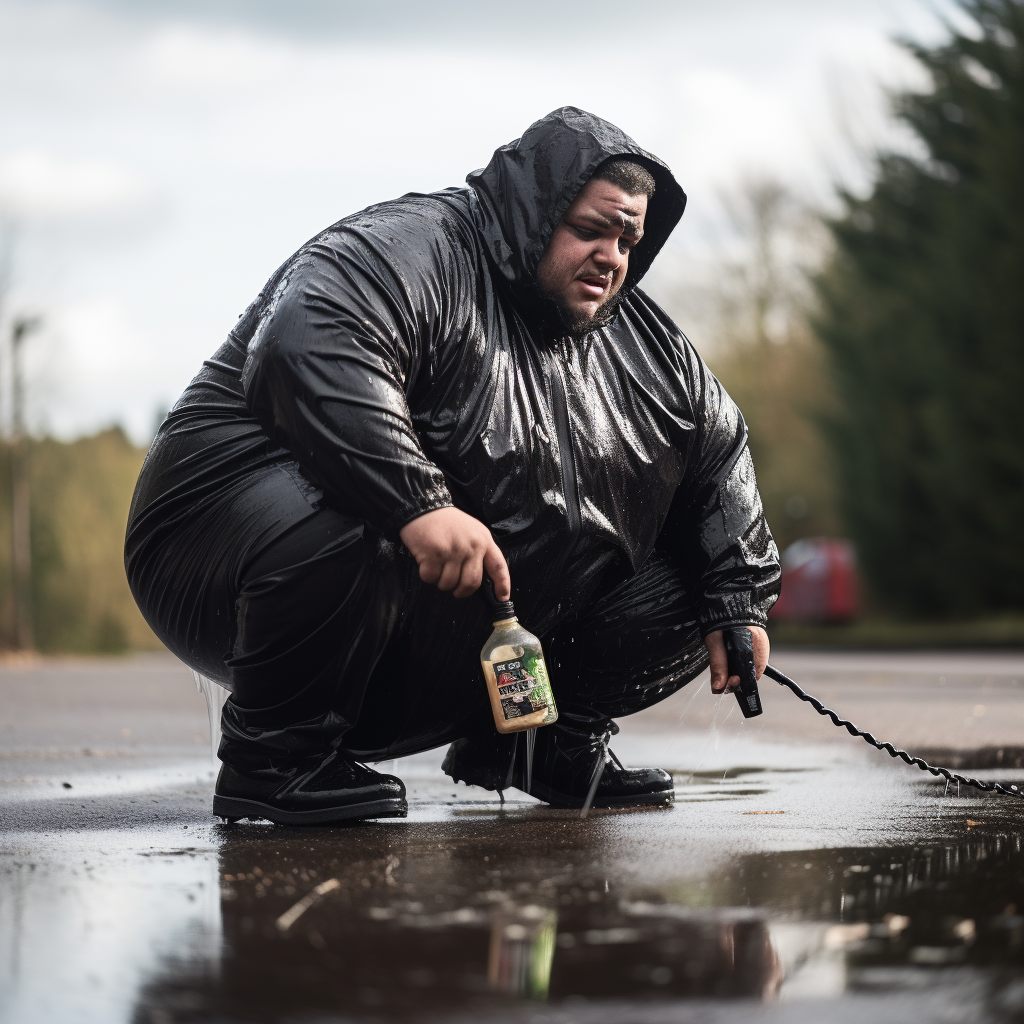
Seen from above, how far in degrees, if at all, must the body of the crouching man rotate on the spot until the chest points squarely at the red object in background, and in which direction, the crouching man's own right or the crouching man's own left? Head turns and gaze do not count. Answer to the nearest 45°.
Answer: approximately 135° to the crouching man's own left

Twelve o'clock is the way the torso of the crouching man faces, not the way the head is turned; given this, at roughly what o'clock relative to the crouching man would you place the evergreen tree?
The evergreen tree is roughly at 8 o'clock from the crouching man.

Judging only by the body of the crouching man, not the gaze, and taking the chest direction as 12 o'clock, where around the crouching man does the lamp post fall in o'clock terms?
The lamp post is roughly at 7 o'clock from the crouching man.

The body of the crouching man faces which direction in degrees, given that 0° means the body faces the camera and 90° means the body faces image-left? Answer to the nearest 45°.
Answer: approximately 315°
